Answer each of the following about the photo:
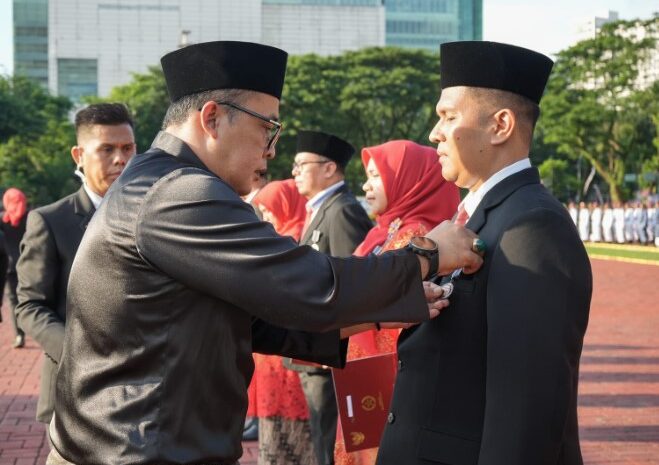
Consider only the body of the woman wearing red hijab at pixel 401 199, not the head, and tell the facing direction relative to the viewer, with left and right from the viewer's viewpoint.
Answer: facing to the left of the viewer

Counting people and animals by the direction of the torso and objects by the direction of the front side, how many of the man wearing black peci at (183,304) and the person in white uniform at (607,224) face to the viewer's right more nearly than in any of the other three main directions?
1

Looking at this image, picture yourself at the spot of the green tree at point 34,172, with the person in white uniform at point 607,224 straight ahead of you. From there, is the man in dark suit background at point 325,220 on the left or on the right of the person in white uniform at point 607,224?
right

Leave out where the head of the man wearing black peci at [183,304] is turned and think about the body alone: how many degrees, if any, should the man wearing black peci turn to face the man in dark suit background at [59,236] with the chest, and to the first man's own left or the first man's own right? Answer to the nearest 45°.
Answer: approximately 90° to the first man's own left

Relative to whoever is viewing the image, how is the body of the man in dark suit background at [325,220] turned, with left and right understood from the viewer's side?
facing to the left of the viewer

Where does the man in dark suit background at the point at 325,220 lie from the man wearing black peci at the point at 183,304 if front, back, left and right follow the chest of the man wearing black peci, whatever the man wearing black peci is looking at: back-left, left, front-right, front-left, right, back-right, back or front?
left

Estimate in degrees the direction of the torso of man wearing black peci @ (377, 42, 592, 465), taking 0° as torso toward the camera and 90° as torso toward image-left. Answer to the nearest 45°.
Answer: approximately 90°

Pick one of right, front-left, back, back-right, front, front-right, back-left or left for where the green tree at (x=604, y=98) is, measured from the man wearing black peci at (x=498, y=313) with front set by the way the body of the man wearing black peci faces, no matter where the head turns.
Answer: right

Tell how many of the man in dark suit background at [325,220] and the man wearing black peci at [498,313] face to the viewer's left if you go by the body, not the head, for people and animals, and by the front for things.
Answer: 2

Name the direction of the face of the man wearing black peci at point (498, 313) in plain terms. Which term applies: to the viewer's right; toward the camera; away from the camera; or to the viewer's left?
to the viewer's left

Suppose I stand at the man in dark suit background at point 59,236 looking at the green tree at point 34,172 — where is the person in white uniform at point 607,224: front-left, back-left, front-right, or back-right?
front-right

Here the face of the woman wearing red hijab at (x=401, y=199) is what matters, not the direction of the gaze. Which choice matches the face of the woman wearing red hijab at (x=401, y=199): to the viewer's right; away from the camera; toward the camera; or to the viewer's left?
to the viewer's left
